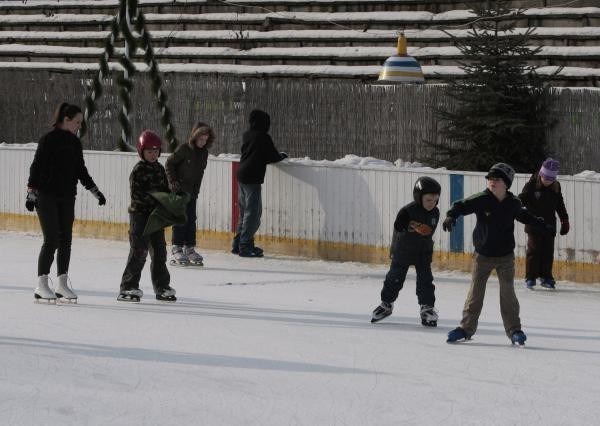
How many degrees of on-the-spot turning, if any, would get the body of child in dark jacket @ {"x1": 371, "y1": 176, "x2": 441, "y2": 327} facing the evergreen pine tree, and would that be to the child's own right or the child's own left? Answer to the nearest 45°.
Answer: approximately 135° to the child's own left

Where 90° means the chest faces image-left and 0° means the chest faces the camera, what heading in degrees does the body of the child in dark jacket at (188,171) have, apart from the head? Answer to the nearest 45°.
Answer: approximately 315°

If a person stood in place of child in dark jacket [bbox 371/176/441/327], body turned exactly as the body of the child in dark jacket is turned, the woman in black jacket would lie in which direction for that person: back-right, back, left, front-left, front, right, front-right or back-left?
back-right

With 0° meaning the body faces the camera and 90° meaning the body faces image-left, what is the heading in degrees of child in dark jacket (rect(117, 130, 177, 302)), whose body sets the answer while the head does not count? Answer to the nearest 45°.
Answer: approximately 315°
